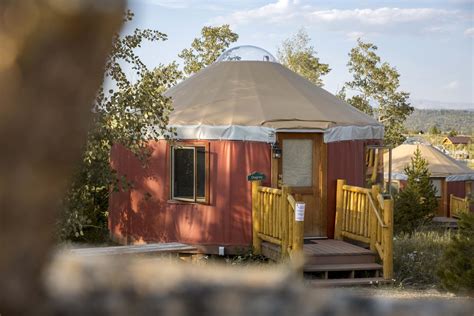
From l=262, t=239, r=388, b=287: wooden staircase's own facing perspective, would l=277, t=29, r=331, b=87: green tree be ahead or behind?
behind

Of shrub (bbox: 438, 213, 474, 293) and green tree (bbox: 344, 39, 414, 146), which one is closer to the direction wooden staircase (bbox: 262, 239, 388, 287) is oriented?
the shrub

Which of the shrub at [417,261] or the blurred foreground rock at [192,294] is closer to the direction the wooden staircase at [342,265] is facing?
the blurred foreground rock

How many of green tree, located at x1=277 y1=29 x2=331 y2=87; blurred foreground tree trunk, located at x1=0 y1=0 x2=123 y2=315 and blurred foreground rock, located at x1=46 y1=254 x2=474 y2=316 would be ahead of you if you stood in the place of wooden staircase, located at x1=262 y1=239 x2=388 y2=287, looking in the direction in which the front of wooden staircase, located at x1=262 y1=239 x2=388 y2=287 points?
2

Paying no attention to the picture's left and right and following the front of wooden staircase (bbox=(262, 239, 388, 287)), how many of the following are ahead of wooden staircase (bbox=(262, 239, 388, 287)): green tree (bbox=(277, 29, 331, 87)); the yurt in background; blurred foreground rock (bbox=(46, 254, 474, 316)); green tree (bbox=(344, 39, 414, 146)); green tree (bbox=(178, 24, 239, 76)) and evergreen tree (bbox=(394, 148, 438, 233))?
1

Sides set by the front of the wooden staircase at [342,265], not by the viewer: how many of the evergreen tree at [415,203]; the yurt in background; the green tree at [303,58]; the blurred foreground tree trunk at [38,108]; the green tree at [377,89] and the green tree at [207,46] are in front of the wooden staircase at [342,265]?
1

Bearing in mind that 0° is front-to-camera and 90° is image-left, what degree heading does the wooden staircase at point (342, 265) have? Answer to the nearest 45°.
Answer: approximately 0°

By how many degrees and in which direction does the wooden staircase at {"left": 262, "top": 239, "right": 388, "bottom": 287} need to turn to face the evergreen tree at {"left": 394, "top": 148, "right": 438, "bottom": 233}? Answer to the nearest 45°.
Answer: approximately 180°

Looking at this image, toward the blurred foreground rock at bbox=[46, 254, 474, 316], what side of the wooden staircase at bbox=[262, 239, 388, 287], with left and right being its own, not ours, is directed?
front

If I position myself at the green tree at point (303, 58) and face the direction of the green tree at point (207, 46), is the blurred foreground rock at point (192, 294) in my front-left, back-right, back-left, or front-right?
front-left

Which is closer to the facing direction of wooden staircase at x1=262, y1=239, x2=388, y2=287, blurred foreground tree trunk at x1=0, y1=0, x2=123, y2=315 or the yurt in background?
the blurred foreground tree trunk

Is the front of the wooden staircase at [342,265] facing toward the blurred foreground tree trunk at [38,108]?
yes

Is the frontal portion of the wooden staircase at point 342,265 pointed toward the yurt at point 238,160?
no

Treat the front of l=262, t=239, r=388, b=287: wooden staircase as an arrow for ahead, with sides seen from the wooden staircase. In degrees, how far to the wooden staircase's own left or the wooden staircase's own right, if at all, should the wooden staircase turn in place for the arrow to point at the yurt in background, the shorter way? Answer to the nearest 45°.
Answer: approximately 180°

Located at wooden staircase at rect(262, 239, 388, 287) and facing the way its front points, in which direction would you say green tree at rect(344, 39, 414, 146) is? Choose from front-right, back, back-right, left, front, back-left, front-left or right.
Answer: back

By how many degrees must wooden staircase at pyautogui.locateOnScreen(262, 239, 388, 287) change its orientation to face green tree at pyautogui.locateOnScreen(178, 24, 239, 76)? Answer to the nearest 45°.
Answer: approximately 180°
